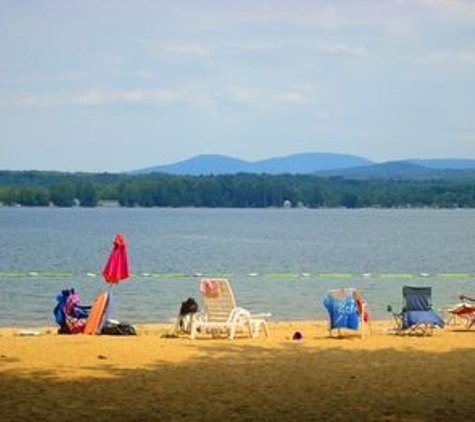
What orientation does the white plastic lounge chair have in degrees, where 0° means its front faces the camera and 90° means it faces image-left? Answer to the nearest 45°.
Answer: approximately 225°

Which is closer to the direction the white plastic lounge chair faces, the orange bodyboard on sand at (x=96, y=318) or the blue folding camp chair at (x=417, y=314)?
the blue folding camp chair

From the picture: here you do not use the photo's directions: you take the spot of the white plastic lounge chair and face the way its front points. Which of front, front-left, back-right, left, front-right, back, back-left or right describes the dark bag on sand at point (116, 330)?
back-left

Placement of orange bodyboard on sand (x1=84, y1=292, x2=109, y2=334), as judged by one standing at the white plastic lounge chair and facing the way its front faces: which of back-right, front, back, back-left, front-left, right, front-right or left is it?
back-left

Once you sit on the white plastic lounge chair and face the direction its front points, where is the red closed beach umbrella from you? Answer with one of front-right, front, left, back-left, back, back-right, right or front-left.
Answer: back-left

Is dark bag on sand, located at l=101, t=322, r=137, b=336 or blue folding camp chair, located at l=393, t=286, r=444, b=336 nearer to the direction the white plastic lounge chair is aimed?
the blue folding camp chair

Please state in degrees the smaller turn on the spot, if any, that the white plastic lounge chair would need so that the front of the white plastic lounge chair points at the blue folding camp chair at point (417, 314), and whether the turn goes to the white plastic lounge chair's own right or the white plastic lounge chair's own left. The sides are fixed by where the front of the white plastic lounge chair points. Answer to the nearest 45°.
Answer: approximately 45° to the white plastic lounge chair's own right
